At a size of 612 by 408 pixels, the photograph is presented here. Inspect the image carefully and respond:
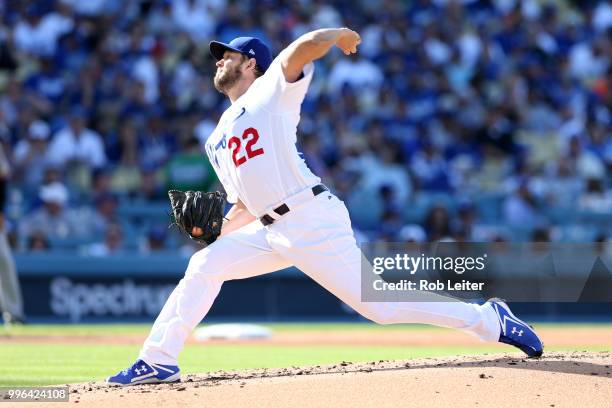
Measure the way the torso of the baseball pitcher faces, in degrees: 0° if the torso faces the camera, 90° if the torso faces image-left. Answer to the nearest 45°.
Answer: approximately 45°
